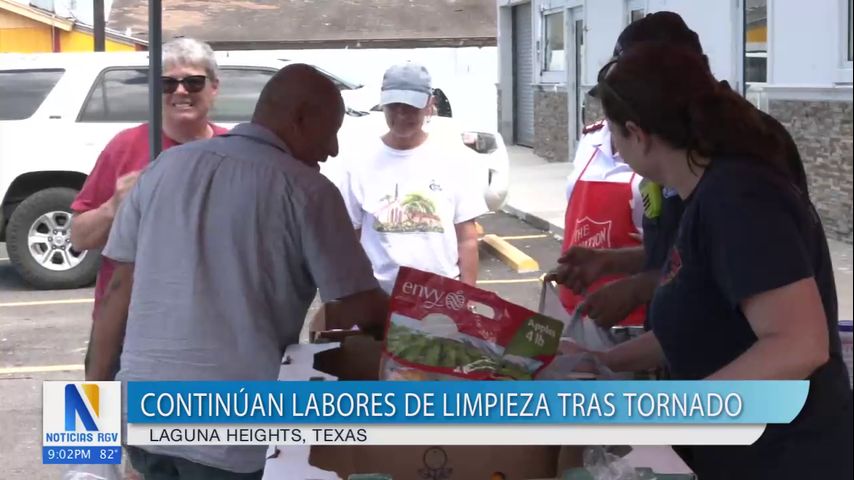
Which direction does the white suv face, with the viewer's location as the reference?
facing to the right of the viewer

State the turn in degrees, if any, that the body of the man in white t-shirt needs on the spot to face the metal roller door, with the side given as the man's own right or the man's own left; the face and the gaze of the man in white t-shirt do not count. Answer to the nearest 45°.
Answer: approximately 180°

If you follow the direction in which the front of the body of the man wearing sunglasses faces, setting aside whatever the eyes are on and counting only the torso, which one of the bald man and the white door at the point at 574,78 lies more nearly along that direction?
the bald man

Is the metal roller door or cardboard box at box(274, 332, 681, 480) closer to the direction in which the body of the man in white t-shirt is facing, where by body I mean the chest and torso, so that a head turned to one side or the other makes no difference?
the cardboard box

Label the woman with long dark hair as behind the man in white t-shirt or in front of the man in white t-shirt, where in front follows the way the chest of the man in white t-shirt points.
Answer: in front

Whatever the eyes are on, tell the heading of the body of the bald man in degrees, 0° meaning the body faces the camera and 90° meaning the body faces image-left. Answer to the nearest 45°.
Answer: approximately 225°

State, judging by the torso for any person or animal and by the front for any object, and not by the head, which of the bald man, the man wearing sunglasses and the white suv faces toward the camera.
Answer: the man wearing sunglasses

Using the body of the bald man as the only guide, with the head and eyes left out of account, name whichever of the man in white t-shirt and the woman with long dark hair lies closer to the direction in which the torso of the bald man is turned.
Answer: the man in white t-shirt

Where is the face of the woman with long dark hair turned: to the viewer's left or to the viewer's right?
to the viewer's left
